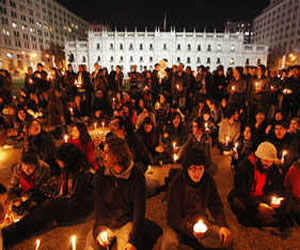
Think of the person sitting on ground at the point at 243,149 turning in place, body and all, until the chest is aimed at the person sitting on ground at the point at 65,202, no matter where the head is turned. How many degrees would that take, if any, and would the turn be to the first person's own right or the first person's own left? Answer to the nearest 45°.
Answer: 0° — they already face them

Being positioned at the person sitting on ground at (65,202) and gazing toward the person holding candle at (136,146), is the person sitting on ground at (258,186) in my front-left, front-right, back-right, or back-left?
front-right

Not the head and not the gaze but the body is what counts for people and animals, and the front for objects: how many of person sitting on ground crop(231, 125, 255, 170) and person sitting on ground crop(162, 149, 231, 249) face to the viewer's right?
0

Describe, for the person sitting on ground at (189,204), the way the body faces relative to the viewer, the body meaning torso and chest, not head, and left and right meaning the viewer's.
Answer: facing the viewer

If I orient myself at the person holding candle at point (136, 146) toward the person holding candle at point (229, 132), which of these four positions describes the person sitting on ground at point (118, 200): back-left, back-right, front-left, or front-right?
back-right

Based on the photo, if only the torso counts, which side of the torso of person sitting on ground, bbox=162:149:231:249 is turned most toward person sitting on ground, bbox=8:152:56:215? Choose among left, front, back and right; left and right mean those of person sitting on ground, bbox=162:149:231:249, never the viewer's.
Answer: right

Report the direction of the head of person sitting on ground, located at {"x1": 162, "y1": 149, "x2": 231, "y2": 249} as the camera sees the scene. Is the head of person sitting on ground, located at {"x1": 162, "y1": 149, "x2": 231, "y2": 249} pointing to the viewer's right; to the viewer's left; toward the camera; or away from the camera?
toward the camera

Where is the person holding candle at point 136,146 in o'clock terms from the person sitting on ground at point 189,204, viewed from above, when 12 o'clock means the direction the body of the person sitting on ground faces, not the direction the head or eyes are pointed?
The person holding candle is roughly at 5 o'clock from the person sitting on ground.

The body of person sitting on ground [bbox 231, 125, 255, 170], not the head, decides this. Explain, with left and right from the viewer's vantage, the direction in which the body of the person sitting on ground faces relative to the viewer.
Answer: facing the viewer and to the left of the viewer

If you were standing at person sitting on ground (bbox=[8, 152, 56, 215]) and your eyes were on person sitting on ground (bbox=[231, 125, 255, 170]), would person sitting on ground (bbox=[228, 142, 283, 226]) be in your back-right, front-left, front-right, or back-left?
front-right

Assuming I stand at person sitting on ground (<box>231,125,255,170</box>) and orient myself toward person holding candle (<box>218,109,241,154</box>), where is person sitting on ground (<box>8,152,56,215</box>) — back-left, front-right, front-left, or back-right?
back-left

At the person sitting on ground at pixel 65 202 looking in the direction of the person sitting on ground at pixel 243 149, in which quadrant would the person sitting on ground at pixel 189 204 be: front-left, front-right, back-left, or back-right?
front-right

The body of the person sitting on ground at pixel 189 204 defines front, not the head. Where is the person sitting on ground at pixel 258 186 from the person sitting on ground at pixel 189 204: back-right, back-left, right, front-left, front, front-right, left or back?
back-left

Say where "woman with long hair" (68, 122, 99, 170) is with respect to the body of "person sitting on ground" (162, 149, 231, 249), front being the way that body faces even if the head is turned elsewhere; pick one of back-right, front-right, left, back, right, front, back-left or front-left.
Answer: back-right

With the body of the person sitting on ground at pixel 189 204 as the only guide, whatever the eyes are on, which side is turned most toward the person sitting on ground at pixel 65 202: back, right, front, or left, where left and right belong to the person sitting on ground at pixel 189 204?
right

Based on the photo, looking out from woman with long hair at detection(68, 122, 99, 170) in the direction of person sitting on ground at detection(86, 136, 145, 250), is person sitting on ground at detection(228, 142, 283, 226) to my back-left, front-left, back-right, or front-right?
front-left

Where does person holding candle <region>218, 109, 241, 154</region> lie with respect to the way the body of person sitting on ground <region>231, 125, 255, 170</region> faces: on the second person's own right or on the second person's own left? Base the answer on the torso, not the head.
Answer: on the second person's own right
